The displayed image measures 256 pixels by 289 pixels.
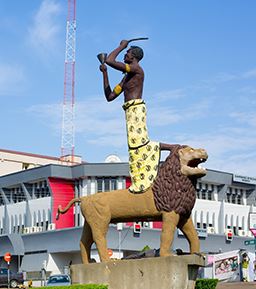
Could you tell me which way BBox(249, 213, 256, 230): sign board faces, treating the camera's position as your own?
facing the viewer

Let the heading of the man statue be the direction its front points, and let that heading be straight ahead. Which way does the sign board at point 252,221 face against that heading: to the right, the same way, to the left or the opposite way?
to the left

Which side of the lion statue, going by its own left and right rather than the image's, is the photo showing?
right

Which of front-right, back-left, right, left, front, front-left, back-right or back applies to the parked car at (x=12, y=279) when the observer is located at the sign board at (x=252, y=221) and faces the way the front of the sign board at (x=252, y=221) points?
back-right

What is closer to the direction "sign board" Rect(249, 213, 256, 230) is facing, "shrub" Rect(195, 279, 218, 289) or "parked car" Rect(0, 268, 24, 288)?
the shrub

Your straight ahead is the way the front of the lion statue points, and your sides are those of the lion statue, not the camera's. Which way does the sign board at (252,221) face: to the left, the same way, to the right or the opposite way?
to the right

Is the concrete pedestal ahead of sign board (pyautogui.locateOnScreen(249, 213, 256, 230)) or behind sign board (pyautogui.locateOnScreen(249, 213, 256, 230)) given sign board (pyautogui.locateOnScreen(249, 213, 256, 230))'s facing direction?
ahead

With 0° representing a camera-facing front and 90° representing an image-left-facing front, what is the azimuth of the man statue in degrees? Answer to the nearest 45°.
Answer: approximately 90°

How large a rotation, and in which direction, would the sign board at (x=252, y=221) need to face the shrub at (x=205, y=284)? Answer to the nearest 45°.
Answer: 0° — it already faces it

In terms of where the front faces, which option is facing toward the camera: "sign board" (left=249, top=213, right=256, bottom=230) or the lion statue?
the sign board
